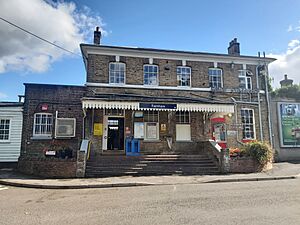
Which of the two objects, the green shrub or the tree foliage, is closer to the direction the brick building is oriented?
the green shrub

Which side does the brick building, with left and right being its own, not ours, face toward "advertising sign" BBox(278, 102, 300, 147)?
left

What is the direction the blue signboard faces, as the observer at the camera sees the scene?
facing the viewer

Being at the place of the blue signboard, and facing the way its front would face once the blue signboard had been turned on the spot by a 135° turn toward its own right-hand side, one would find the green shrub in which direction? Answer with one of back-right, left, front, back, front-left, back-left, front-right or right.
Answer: back-right

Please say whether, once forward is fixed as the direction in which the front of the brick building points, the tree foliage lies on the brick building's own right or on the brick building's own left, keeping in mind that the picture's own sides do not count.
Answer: on the brick building's own left

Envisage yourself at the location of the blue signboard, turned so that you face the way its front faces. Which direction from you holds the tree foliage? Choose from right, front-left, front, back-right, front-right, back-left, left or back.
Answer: back-left
